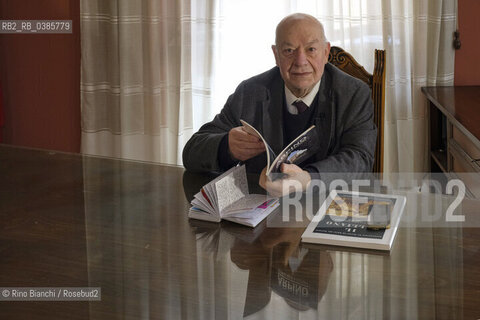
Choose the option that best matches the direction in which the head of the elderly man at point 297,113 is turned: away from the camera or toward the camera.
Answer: toward the camera

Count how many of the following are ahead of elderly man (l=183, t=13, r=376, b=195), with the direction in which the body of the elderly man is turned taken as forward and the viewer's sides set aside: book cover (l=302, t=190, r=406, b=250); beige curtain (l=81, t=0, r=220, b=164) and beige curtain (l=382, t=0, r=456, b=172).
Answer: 1

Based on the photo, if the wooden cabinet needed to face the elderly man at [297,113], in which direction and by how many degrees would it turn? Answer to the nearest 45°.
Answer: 0° — it already faces them

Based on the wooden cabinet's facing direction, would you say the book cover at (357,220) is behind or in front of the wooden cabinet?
in front

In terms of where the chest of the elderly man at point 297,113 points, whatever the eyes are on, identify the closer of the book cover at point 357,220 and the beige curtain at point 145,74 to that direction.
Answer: the book cover

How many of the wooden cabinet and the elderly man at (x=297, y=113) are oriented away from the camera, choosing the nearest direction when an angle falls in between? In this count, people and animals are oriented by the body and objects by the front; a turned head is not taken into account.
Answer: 0

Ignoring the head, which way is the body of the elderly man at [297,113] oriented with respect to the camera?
toward the camera

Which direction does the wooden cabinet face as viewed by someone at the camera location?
facing the viewer and to the left of the viewer

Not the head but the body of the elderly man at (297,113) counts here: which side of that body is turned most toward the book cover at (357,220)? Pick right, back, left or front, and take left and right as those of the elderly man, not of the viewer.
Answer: front

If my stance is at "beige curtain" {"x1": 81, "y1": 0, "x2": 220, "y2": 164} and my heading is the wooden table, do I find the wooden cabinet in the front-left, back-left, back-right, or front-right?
front-left

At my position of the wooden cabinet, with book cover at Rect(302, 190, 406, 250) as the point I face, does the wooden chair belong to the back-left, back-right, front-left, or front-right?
front-right

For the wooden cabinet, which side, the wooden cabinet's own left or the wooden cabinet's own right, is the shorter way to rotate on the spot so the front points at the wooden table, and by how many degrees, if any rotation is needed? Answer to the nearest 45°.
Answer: approximately 45° to the wooden cabinet's own left
